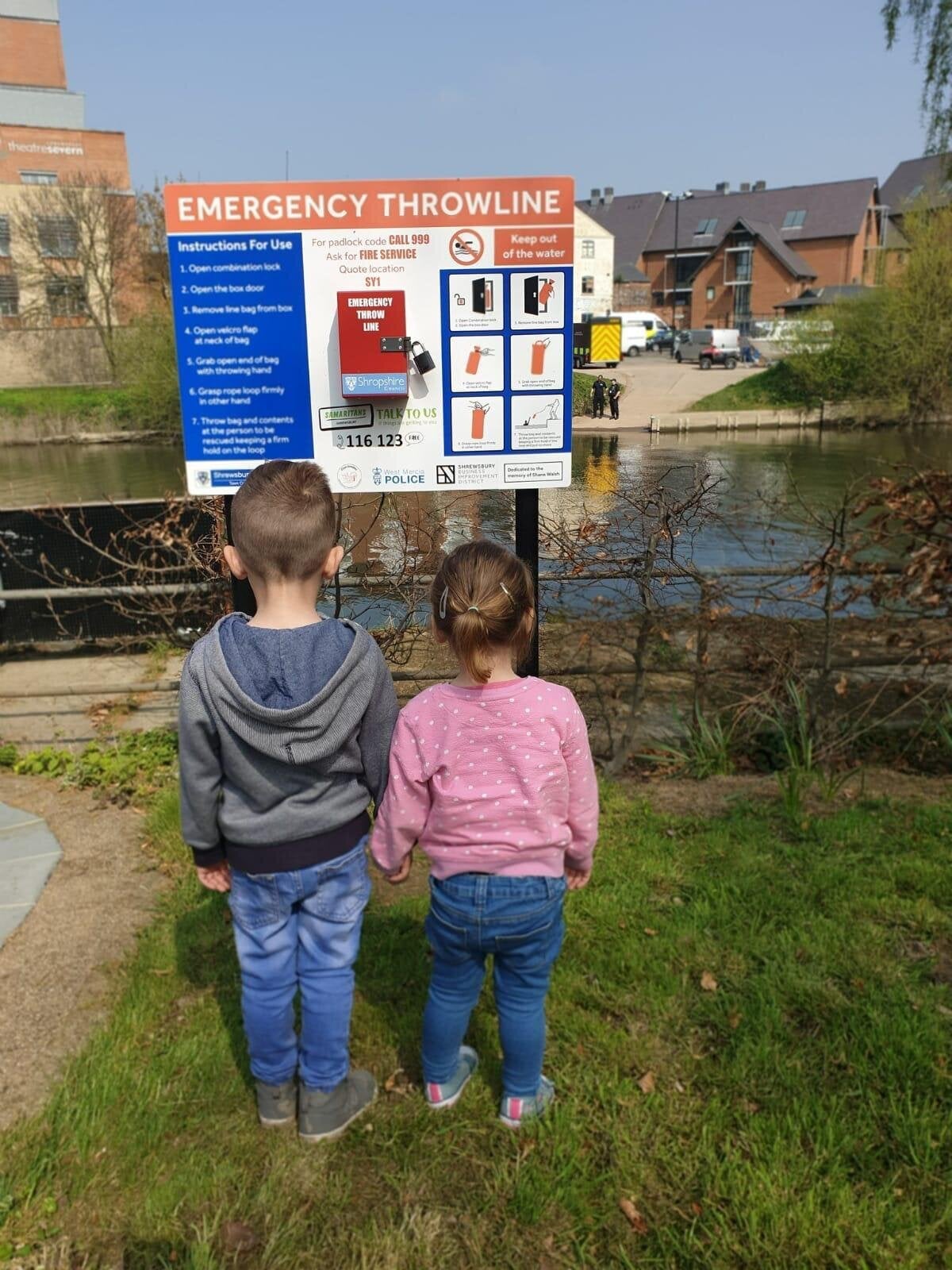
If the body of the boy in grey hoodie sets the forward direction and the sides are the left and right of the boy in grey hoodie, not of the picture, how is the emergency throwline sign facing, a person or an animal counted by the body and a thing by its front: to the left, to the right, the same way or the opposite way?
the opposite way

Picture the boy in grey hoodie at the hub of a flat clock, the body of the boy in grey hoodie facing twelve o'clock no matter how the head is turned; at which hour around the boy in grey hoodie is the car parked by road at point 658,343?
The car parked by road is roughly at 1 o'clock from the boy in grey hoodie.

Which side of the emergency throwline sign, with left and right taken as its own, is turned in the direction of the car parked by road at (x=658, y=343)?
back

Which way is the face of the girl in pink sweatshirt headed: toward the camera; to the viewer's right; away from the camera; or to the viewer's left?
away from the camera

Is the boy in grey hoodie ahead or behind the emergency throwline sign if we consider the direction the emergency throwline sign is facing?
ahead

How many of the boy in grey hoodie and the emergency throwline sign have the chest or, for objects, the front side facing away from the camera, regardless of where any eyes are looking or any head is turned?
1

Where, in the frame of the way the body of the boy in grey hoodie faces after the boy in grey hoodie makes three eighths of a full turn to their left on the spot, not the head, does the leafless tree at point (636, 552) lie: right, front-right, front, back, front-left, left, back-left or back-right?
back

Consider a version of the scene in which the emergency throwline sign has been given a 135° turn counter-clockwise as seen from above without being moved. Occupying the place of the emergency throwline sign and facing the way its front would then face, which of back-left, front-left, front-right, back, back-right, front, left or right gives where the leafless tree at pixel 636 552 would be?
front

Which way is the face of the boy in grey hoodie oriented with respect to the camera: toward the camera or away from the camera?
away from the camera

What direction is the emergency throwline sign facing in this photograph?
toward the camera

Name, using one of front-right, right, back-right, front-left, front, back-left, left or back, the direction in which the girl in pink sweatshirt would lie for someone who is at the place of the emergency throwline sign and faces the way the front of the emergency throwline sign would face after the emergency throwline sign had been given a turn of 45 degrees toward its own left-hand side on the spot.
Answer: front-right

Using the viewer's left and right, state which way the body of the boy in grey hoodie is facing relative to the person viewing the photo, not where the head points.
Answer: facing away from the viewer

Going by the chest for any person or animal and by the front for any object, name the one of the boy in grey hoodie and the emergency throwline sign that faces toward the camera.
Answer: the emergency throwline sign
